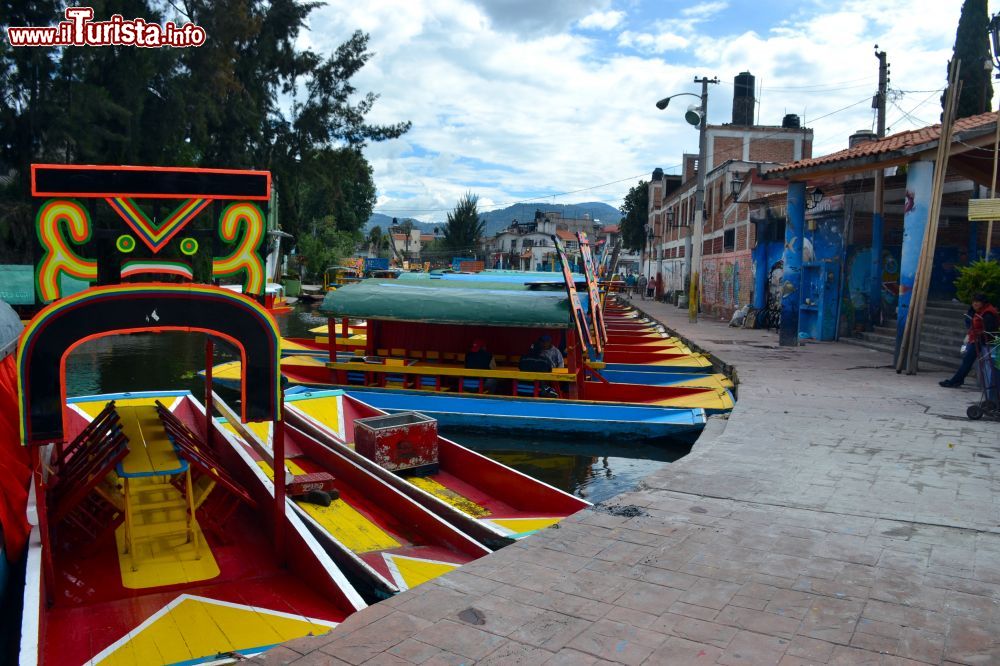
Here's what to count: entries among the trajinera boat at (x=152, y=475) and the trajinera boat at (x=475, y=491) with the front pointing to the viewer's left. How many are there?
0
